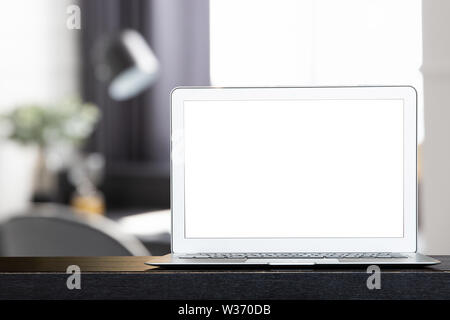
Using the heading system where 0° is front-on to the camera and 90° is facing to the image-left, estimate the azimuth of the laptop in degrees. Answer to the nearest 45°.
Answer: approximately 0°

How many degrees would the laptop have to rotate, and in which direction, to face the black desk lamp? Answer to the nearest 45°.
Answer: approximately 180°

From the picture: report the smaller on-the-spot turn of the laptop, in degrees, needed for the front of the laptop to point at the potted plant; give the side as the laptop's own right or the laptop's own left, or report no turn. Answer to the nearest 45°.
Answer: approximately 135° to the laptop's own right

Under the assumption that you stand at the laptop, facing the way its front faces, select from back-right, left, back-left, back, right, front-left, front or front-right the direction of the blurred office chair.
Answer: back-right

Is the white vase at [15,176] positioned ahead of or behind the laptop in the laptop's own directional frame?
behind
